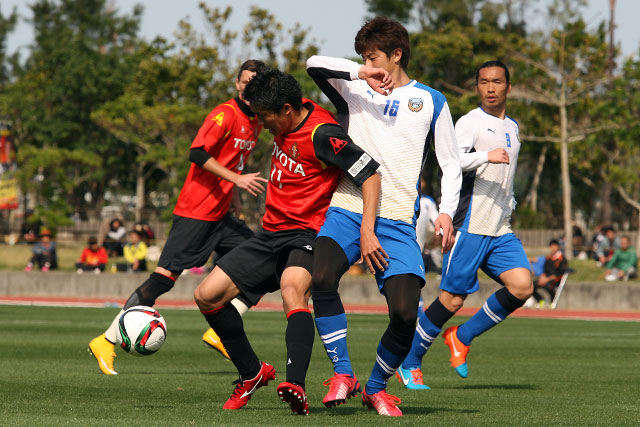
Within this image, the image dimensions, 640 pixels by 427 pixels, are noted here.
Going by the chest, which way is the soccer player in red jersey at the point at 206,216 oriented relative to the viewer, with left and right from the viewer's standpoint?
facing the viewer and to the right of the viewer

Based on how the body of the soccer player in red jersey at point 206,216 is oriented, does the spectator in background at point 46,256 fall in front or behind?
behind

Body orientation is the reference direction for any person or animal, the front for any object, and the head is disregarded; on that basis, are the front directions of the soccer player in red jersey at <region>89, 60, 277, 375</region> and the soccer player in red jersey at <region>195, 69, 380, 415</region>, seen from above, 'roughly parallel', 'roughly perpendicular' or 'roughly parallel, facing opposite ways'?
roughly perpendicular

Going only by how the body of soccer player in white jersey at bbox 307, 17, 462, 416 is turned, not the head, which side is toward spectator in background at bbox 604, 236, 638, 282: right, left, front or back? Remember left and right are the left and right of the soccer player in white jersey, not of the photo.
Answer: back

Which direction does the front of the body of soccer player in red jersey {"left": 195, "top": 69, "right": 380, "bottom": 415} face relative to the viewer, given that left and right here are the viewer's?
facing the viewer and to the left of the viewer

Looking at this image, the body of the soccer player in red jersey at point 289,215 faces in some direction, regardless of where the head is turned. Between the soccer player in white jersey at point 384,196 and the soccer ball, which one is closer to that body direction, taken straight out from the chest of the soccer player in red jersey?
the soccer ball

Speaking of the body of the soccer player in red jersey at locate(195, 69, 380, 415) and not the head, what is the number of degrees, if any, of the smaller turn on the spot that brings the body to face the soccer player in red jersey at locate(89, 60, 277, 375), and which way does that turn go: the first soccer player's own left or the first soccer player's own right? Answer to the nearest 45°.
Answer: approximately 135° to the first soccer player's own right

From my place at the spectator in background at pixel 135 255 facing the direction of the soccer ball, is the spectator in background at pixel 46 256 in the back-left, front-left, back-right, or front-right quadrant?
back-right
